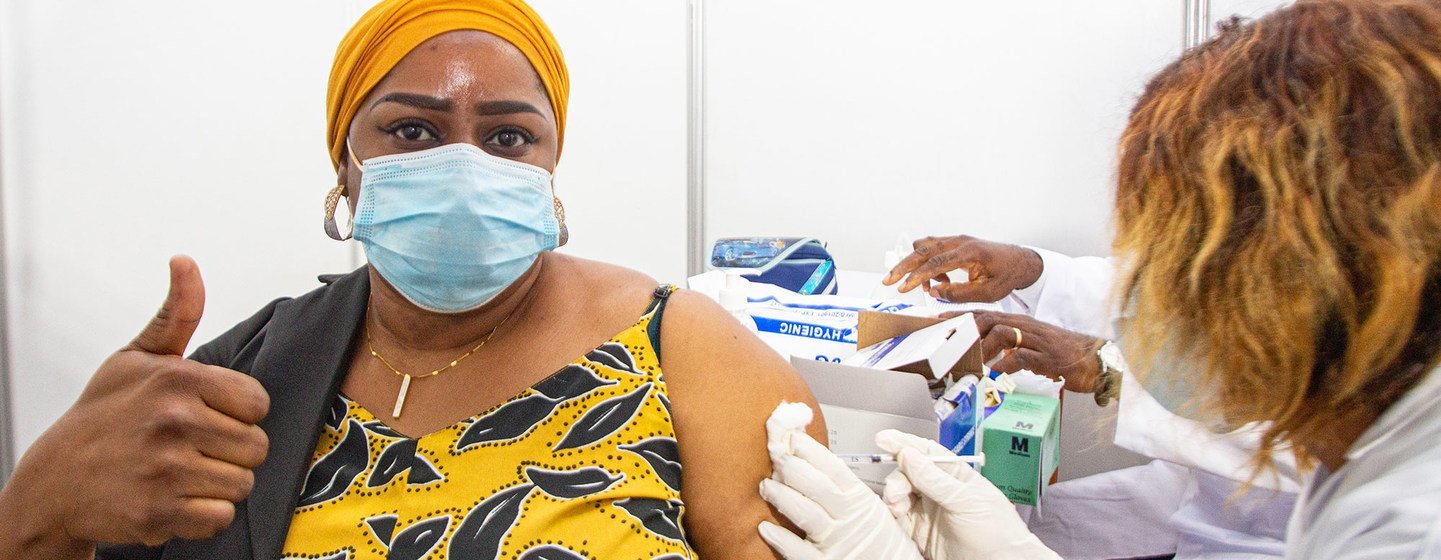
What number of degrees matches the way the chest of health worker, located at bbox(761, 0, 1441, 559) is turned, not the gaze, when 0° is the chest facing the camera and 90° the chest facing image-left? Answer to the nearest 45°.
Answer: approximately 90°

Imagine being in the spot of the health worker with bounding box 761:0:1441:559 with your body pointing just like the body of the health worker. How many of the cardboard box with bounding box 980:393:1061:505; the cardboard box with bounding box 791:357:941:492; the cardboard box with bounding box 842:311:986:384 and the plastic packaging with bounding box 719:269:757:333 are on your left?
0

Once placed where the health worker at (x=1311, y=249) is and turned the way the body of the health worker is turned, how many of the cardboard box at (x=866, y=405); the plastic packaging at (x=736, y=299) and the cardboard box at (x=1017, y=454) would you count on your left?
0

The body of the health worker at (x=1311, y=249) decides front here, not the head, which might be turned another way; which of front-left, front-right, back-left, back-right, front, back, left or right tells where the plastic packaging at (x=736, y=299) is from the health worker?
front-right

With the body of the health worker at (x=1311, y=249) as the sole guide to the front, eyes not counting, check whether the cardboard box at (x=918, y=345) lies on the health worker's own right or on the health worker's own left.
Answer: on the health worker's own right

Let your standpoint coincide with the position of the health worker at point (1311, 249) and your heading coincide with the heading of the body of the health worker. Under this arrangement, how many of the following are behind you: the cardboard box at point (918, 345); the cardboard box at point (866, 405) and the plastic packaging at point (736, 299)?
0

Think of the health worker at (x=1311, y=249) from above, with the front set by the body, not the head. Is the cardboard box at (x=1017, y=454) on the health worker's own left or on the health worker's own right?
on the health worker's own right

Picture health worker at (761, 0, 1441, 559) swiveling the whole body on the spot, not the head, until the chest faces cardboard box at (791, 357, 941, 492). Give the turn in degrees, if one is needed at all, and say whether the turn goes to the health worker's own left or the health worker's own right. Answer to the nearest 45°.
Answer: approximately 45° to the health worker's own right

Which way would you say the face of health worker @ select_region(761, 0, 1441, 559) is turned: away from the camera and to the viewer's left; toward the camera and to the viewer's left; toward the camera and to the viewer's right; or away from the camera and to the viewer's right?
away from the camera and to the viewer's left
